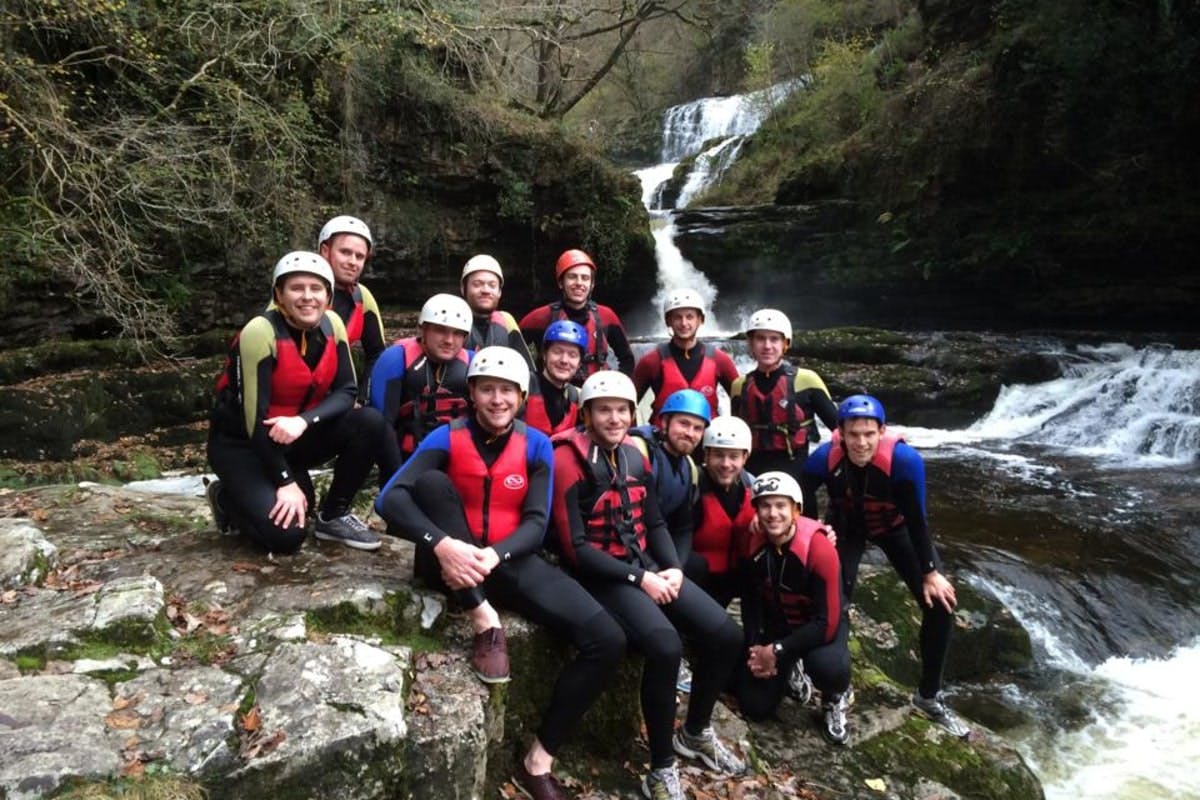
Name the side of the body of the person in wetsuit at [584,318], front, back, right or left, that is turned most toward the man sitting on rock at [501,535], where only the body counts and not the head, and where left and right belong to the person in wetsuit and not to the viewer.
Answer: front

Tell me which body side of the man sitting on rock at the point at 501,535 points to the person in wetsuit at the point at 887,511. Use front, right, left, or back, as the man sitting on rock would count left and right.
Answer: left

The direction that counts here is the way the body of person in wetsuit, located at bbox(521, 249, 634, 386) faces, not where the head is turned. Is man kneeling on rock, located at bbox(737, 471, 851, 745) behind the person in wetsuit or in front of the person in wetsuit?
in front

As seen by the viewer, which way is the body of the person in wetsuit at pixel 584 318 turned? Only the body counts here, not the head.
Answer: toward the camera

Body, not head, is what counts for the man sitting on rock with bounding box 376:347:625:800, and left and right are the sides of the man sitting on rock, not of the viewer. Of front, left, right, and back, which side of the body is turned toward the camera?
front

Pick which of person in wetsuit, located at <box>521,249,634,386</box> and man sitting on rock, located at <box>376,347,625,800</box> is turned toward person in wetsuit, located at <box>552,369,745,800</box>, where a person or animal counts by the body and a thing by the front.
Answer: person in wetsuit, located at <box>521,249,634,386</box>

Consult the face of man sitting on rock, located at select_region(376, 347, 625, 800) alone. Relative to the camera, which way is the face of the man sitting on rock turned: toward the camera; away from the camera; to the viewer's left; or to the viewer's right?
toward the camera

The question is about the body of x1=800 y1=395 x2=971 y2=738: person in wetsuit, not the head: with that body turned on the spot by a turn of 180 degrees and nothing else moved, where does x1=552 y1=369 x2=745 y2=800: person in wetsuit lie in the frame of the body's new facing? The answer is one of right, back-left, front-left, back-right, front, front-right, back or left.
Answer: back-left

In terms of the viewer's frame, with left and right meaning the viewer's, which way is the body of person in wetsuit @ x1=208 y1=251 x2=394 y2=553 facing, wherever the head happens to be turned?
facing the viewer and to the right of the viewer

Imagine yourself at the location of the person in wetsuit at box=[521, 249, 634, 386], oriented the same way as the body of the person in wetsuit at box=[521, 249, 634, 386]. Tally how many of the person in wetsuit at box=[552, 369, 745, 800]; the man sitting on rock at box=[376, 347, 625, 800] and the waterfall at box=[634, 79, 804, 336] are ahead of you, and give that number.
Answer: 2

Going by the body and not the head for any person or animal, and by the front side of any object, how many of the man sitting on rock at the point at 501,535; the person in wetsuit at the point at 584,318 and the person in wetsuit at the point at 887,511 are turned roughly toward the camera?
3

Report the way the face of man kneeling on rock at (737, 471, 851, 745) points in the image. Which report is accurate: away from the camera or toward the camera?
toward the camera

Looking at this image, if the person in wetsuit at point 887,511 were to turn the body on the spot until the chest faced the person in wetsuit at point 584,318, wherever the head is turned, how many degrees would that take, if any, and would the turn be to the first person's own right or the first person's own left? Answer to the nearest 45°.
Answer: approximately 90° to the first person's own right

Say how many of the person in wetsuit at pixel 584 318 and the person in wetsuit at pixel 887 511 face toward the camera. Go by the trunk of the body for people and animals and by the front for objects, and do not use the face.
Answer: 2

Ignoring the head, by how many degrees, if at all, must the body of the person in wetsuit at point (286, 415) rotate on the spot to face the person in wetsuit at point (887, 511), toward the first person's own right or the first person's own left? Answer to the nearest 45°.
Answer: approximately 45° to the first person's own left

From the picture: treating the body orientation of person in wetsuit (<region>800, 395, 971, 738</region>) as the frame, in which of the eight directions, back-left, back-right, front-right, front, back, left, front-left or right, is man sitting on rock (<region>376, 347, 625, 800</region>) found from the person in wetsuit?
front-right
